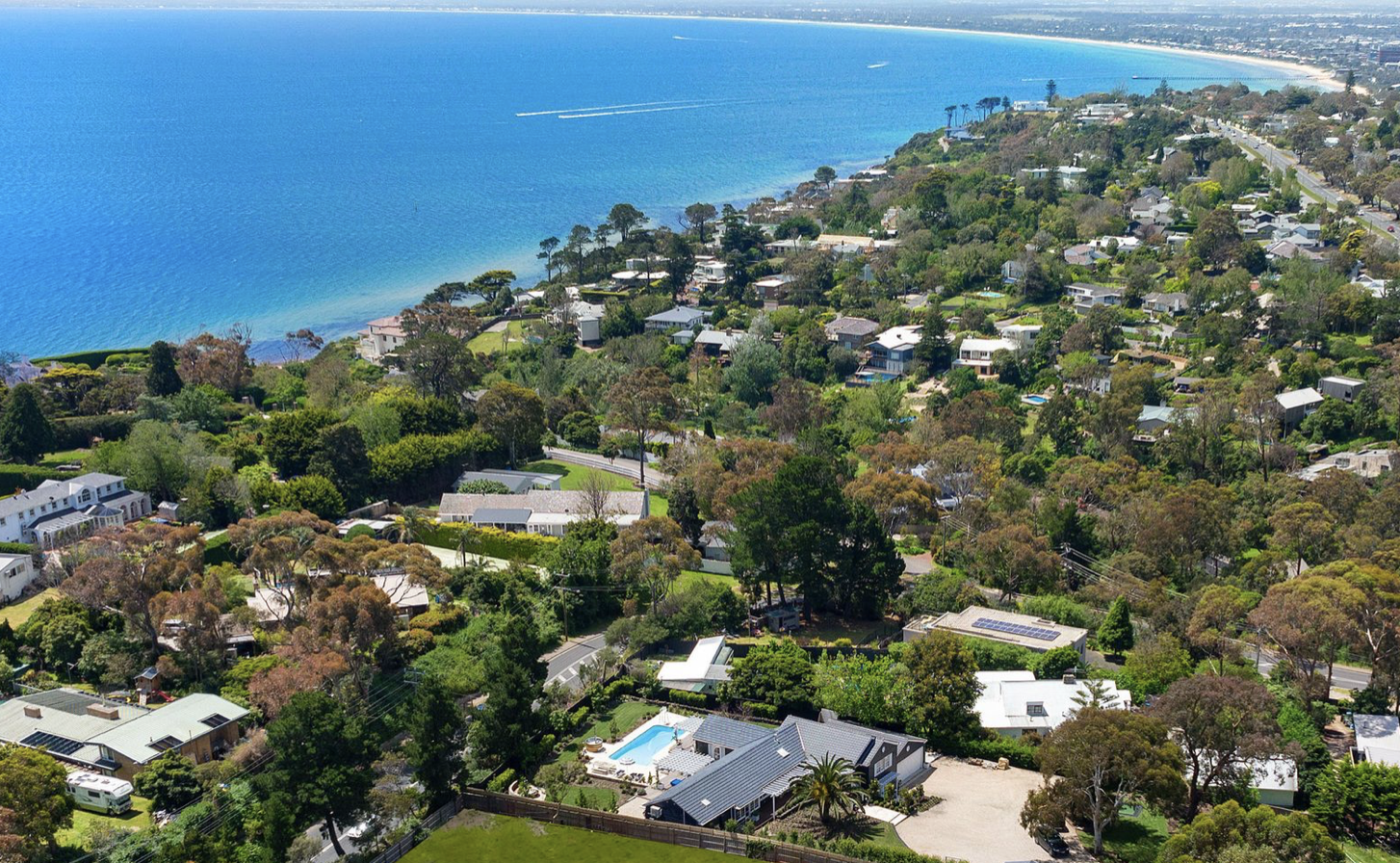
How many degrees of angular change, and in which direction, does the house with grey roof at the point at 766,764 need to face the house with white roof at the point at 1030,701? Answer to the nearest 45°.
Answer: approximately 90° to its left

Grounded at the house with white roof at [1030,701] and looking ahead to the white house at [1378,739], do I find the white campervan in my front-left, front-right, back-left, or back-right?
back-right

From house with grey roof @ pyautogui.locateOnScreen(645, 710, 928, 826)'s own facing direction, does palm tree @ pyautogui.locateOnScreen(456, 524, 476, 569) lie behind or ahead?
behind

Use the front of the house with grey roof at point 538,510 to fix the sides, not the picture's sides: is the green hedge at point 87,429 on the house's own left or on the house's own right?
on the house's own right

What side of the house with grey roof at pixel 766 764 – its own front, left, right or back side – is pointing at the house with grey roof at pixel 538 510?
back

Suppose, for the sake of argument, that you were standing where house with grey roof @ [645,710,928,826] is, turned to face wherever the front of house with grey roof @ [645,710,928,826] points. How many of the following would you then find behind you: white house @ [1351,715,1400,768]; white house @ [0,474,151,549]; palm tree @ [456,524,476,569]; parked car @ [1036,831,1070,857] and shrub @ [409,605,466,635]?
3

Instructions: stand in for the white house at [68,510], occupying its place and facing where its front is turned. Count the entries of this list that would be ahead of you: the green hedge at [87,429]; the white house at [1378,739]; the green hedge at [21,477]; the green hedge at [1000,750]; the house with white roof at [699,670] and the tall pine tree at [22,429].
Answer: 3

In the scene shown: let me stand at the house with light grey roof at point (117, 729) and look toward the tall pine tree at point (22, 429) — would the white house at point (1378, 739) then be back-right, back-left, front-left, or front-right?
back-right
